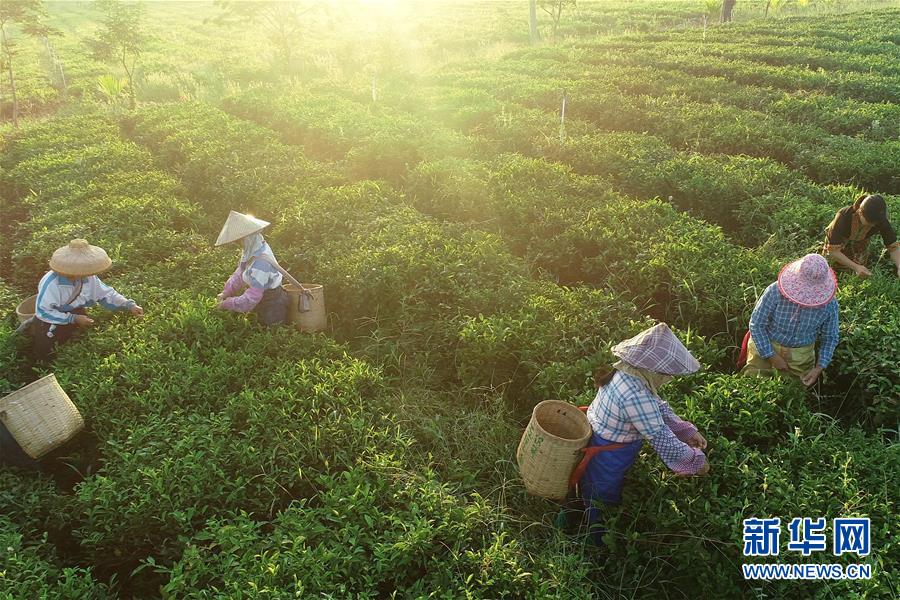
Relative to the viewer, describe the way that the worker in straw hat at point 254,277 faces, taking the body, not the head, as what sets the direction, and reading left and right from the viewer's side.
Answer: facing to the left of the viewer

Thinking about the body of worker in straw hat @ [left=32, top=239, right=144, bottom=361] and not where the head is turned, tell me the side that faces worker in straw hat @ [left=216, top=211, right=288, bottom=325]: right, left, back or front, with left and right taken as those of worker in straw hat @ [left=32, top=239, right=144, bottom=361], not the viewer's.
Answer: front

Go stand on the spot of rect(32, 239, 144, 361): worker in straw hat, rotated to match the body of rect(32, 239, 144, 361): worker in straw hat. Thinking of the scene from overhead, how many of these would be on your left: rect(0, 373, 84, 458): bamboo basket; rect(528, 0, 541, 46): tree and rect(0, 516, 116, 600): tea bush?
1

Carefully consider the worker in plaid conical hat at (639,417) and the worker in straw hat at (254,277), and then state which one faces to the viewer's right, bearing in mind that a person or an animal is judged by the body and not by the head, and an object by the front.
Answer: the worker in plaid conical hat at (639,417)

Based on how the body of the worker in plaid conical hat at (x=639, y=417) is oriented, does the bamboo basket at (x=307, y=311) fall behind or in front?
behind

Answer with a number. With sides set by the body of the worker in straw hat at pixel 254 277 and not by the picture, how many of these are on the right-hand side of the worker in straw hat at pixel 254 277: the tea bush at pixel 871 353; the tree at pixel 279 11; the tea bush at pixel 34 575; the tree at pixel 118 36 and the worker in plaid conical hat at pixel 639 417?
2

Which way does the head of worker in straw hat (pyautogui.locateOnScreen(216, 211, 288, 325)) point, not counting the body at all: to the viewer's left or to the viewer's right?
to the viewer's left

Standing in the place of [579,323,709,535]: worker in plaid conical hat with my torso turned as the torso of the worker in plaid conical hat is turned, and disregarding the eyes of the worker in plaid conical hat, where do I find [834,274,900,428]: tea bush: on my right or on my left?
on my left

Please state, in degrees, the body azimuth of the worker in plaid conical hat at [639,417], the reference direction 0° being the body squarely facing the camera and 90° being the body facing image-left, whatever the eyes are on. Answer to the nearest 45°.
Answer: approximately 270°

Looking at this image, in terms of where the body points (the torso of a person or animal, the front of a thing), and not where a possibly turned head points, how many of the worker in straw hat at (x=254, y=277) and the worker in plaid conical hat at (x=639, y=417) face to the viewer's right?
1

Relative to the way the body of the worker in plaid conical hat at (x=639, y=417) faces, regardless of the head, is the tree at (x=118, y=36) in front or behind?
behind

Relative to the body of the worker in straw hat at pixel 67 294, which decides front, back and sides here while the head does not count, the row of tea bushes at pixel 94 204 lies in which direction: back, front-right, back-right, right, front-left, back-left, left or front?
back-left

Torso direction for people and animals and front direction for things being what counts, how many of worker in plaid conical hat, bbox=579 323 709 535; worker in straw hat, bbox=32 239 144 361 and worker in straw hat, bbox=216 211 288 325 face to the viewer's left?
1

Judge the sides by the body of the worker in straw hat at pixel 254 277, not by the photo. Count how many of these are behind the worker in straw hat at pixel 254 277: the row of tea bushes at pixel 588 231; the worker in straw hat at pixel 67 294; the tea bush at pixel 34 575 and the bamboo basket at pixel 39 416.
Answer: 1

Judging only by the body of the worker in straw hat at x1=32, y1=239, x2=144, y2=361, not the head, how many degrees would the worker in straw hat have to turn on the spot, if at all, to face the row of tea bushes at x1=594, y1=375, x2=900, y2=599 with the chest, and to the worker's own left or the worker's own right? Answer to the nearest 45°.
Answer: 0° — they already face it

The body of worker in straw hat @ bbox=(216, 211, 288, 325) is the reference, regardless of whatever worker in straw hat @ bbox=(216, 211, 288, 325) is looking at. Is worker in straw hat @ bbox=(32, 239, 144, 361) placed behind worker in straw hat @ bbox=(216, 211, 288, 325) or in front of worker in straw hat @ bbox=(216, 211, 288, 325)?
in front

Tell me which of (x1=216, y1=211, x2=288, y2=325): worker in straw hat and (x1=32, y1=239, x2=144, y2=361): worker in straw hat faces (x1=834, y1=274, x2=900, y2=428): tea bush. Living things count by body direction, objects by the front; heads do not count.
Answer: (x1=32, y1=239, x2=144, y2=361): worker in straw hat

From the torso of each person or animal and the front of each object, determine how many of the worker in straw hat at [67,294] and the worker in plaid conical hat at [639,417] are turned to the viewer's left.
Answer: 0
